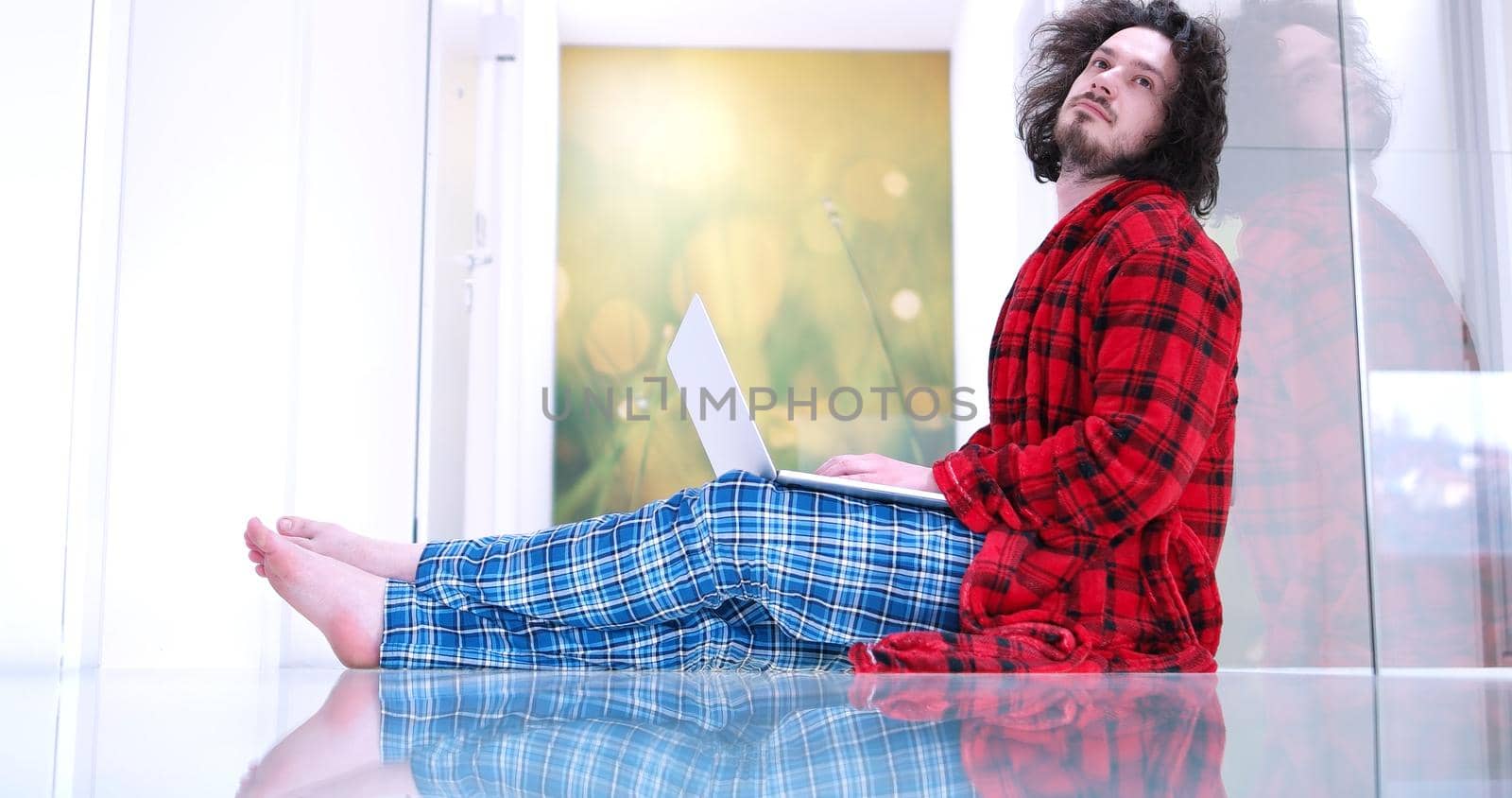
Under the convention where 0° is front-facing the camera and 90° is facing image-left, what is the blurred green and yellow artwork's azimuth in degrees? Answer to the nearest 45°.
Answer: approximately 0°

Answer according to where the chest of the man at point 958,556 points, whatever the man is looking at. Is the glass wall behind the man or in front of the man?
behind

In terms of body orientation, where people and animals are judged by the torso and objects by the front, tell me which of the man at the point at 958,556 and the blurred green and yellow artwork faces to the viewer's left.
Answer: the man

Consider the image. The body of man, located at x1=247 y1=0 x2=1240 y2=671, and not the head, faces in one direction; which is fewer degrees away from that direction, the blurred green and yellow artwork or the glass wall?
the blurred green and yellow artwork

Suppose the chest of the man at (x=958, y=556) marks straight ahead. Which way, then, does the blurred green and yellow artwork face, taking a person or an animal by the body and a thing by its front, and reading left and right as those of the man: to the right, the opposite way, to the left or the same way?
to the left

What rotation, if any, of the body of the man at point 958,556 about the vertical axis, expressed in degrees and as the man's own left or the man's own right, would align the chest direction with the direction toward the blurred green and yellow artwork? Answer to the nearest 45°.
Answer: approximately 90° to the man's own right

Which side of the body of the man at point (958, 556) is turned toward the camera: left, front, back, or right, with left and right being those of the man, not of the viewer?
left

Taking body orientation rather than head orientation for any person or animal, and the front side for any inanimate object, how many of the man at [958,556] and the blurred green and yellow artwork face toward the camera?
1

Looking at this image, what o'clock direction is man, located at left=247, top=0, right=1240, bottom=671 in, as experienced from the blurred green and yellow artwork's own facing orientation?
The man is roughly at 12 o'clock from the blurred green and yellow artwork.
